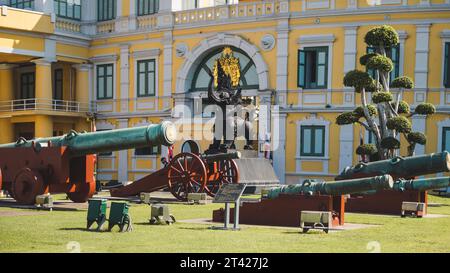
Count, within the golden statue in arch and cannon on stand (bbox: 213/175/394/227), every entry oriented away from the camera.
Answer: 0

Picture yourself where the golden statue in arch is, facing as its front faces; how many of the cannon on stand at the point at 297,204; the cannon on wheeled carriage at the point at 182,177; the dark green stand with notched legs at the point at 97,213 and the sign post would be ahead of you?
4

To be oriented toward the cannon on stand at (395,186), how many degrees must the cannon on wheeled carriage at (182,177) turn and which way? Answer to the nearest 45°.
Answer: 0° — it already faces it

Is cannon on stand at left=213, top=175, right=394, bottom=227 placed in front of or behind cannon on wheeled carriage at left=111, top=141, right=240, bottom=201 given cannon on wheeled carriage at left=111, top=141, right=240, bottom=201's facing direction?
in front

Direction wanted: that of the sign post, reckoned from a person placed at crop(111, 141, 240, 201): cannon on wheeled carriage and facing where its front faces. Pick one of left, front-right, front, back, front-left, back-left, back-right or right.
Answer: front-right

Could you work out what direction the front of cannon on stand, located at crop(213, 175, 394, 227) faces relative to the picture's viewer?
facing the viewer and to the right of the viewer

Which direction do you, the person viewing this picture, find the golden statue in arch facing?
facing the viewer

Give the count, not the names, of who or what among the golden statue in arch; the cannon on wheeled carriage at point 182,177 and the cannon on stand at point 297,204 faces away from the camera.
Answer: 0

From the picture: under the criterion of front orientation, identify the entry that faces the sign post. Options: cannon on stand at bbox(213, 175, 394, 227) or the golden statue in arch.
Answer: the golden statue in arch

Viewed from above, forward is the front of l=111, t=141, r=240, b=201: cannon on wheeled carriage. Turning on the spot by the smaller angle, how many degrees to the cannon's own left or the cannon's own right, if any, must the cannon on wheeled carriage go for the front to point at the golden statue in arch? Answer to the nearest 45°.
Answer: approximately 135° to the cannon's own left

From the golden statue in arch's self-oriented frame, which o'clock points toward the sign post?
The sign post is roughly at 12 o'clock from the golden statue in arch.
